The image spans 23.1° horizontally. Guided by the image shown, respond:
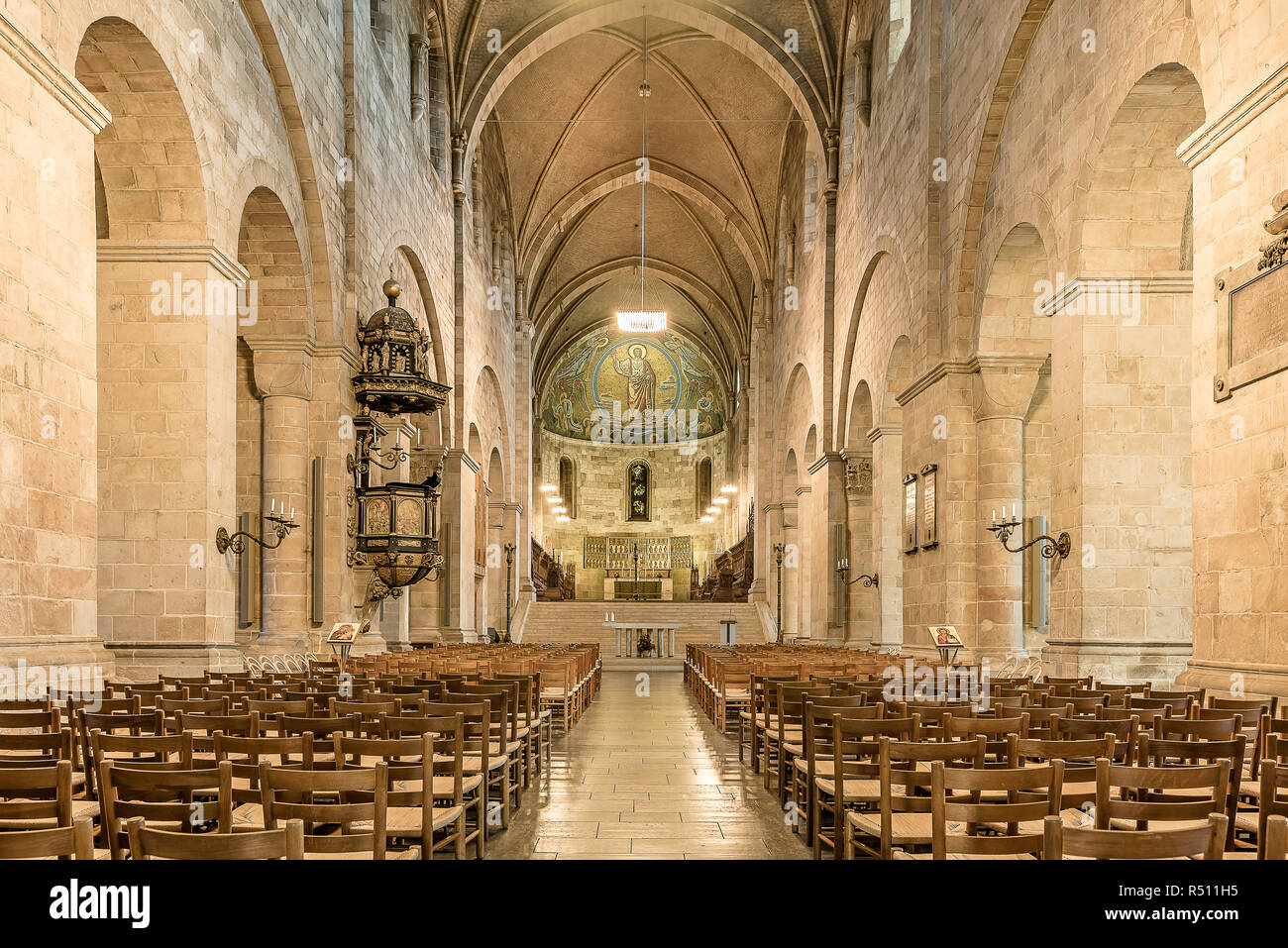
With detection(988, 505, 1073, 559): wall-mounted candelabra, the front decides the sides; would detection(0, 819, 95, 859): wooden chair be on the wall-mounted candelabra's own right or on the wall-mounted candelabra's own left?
on the wall-mounted candelabra's own left

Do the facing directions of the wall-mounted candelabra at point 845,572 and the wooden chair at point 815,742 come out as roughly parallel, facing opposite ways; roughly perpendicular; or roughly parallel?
roughly perpendicular

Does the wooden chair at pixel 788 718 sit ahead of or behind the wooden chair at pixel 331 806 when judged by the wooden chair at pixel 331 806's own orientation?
ahead

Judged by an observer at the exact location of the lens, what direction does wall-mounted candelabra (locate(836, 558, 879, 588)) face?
facing to the left of the viewer

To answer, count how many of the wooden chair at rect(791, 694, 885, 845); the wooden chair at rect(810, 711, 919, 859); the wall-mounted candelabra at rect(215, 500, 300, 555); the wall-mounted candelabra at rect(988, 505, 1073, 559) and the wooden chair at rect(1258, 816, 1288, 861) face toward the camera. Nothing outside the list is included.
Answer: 0

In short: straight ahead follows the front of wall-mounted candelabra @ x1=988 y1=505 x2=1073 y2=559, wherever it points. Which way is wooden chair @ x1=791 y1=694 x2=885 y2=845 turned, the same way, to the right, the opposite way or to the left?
to the right

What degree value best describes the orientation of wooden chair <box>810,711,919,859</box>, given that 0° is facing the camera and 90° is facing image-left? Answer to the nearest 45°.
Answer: approximately 180°

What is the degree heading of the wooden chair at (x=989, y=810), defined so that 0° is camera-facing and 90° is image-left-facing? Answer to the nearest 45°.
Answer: approximately 180°

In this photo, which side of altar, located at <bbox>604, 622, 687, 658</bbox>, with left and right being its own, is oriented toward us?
front

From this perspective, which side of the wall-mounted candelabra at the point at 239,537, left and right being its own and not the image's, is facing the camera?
right

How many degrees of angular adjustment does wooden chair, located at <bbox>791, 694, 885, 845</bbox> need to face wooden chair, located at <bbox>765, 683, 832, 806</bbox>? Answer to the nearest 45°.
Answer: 0° — it already faces it

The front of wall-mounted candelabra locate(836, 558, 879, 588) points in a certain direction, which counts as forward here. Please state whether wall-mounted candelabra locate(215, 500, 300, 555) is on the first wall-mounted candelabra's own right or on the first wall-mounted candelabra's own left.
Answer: on the first wall-mounted candelabra's own left

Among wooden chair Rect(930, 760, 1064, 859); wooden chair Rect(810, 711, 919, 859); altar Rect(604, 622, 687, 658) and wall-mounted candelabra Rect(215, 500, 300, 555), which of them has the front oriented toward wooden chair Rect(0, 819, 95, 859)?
the altar

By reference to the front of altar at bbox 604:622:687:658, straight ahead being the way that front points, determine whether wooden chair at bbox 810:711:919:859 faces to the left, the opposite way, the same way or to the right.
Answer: the opposite way

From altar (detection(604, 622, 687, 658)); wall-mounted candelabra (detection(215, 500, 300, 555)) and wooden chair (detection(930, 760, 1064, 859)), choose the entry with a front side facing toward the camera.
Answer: the altar

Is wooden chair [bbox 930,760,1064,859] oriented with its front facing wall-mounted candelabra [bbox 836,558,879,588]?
yes

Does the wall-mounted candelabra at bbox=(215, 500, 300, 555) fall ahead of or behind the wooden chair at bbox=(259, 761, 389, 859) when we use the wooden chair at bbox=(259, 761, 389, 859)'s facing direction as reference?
ahead

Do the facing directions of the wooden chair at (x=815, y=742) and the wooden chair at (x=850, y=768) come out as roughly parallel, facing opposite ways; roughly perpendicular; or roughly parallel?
roughly parallel
